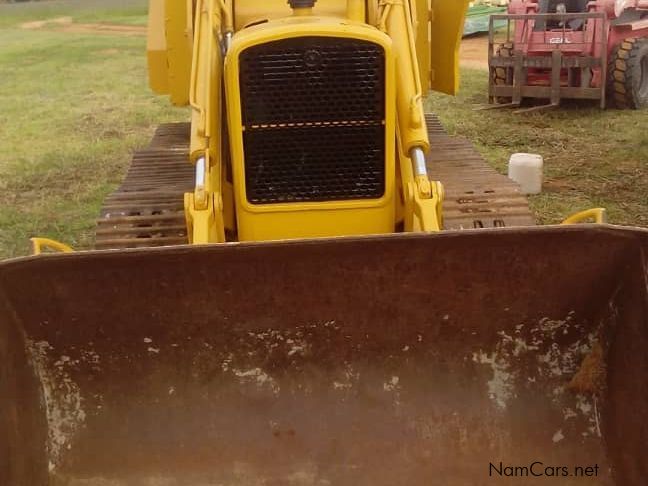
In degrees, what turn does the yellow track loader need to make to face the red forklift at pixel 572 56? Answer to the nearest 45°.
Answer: approximately 180°

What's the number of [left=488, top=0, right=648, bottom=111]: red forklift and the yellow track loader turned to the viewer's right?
0

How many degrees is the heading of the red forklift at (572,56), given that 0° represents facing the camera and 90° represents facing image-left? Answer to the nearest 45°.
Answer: approximately 45°

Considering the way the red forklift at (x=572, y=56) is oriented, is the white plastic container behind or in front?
in front

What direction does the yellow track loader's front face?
toward the camera

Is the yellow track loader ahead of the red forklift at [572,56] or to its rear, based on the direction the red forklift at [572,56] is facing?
ahead
